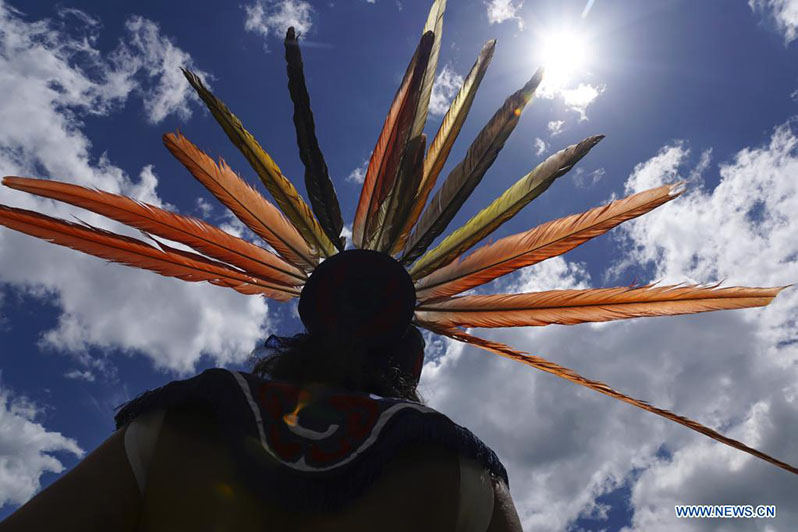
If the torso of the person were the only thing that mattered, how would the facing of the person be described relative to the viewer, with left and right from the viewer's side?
facing away from the viewer

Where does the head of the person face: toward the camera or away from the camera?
away from the camera
